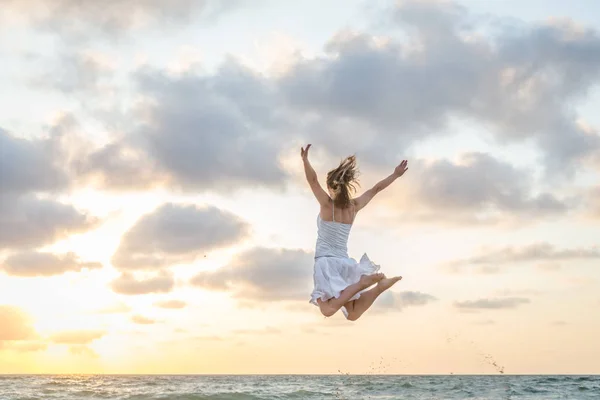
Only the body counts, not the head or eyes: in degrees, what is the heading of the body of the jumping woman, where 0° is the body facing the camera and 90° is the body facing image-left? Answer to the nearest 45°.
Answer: approximately 135°

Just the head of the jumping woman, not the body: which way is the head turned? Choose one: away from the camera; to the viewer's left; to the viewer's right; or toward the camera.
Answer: away from the camera
